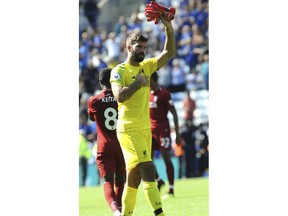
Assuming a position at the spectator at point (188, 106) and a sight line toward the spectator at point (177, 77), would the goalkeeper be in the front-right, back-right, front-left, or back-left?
back-left

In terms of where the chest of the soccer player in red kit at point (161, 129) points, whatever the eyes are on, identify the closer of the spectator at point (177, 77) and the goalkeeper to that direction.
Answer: the goalkeeper

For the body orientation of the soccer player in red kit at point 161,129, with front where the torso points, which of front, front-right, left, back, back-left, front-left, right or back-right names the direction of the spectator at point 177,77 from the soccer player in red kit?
back-right

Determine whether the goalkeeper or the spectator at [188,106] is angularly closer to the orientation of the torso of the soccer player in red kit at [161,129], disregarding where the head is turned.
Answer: the goalkeeper

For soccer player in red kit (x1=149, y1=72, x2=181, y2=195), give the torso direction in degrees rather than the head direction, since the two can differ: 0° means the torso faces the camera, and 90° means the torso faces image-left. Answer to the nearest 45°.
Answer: approximately 45°

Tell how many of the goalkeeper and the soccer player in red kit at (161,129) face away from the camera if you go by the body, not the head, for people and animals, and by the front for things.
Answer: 0

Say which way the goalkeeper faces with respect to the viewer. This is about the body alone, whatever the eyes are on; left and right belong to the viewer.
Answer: facing the viewer and to the right of the viewer

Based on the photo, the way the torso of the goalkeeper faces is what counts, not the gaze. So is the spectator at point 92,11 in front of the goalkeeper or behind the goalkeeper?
behind

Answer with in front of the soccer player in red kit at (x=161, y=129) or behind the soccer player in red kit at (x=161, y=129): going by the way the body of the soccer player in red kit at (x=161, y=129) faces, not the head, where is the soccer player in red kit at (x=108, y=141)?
in front
